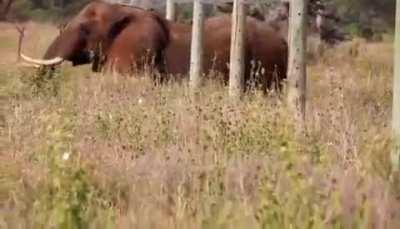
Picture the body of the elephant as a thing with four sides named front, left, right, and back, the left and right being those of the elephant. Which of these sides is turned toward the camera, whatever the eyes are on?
left

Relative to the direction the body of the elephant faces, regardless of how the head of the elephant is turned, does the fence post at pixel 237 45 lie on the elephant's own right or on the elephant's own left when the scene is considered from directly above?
on the elephant's own left

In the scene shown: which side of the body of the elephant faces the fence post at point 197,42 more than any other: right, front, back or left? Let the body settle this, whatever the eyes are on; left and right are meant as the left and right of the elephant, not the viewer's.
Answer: left

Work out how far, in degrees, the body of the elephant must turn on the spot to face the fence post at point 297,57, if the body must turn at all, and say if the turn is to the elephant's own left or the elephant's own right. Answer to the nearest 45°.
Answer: approximately 90° to the elephant's own left
